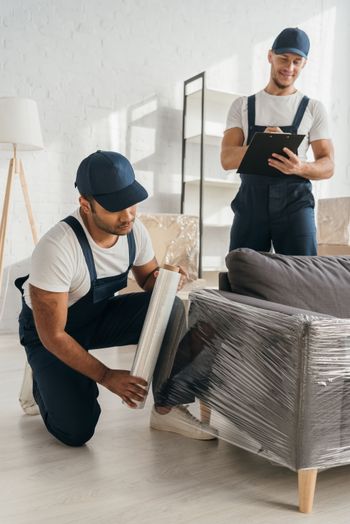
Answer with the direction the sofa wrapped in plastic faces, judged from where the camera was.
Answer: facing the viewer and to the right of the viewer

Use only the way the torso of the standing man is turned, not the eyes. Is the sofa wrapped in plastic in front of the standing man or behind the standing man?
in front

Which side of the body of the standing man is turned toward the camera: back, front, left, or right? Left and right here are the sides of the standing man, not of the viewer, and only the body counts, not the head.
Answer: front

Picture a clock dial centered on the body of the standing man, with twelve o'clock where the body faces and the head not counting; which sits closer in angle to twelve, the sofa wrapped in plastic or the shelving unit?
the sofa wrapped in plastic

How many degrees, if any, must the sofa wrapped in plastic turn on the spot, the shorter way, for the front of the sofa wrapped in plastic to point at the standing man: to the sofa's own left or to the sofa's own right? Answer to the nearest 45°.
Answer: approximately 135° to the sofa's own left

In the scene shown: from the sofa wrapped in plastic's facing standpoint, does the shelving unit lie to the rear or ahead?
to the rear

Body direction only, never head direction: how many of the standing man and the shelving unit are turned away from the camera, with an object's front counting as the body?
0

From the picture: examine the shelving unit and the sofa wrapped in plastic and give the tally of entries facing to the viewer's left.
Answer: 0

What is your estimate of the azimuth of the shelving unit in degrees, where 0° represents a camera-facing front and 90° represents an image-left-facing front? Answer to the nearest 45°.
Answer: approximately 315°
